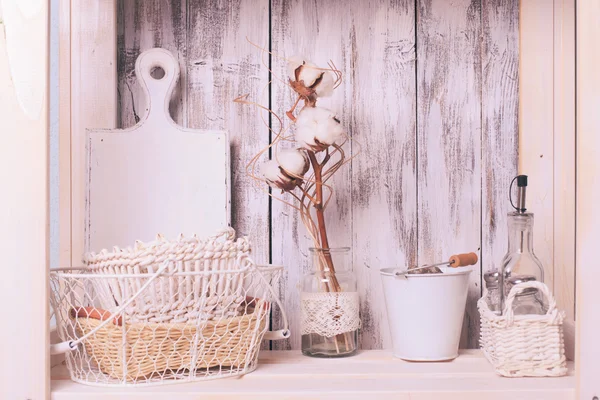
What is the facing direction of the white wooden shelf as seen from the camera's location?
facing the viewer

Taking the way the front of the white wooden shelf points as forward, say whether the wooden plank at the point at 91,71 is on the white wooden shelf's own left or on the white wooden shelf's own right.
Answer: on the white wooden shelf's own right
